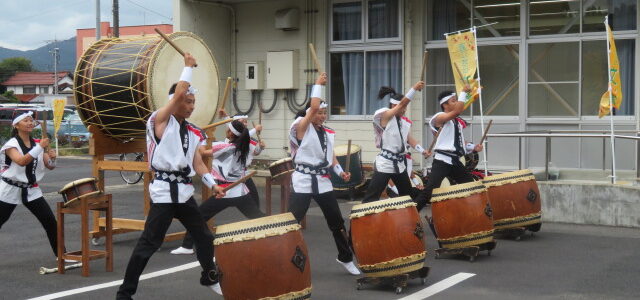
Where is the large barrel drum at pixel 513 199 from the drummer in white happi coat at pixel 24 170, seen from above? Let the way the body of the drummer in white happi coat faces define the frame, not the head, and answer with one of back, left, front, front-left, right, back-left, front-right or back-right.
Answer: front-left

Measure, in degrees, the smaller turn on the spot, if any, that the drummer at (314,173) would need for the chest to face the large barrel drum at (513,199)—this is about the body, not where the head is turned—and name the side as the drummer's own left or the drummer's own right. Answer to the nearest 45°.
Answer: approximately 90° to the drummer's own left

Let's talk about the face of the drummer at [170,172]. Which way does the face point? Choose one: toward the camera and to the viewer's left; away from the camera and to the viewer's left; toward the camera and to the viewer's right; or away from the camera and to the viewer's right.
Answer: toward the camera and to the viewer's right

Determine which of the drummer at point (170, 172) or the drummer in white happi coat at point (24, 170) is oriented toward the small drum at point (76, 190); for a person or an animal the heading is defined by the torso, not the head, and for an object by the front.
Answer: the drummer in white happi coat

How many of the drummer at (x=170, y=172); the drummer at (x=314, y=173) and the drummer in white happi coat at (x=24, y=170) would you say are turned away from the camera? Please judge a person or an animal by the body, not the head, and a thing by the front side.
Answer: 0

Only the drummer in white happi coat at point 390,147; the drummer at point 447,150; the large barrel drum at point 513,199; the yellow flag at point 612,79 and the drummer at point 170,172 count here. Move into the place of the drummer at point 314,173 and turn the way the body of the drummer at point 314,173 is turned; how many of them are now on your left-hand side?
4

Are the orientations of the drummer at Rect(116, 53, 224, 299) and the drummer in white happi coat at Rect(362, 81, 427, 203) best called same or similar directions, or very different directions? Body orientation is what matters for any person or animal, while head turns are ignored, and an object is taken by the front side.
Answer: same or similar directions

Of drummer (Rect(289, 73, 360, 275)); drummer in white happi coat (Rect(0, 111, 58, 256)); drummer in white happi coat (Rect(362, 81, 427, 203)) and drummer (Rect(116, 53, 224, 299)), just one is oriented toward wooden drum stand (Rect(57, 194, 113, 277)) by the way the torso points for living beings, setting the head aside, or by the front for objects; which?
drummer in white happi coat (Rect(0, 111, 58, 256))

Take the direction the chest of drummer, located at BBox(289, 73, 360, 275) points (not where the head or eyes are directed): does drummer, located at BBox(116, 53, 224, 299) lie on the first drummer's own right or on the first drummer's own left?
on the first drummer's own right

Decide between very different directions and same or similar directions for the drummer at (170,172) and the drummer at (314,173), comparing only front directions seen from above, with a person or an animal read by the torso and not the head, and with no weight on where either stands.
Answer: same or similar directions

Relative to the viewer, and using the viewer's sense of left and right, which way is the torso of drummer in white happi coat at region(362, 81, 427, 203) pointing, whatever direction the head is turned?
facing the viewer and to the right of the viewer

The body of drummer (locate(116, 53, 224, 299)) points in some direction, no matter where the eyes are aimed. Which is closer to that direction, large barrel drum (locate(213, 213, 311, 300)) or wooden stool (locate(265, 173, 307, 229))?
the large barrel drum

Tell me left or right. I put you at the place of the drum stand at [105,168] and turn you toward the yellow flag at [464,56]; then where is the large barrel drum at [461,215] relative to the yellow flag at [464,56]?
right

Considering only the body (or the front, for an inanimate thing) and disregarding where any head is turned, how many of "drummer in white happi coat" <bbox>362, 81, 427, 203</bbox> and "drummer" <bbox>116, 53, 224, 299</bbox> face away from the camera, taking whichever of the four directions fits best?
0

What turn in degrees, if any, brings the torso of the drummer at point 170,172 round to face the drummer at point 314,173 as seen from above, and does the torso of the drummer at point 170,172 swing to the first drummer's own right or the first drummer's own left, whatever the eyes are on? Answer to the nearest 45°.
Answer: approximately 90° to the first drummer's own left

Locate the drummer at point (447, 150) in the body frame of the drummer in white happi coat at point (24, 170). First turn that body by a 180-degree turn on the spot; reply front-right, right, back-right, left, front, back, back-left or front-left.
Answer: back-right

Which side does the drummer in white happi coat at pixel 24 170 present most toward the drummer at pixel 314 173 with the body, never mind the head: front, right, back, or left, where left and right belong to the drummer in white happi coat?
front

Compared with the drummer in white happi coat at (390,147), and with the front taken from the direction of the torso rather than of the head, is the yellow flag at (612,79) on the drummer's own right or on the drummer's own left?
on the drummer's own left

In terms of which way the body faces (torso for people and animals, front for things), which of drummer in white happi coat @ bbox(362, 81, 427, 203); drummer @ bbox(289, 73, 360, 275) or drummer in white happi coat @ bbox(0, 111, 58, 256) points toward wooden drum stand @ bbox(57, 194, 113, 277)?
drummer in white happi coat @ bbox(0, 111, 58, 256)
